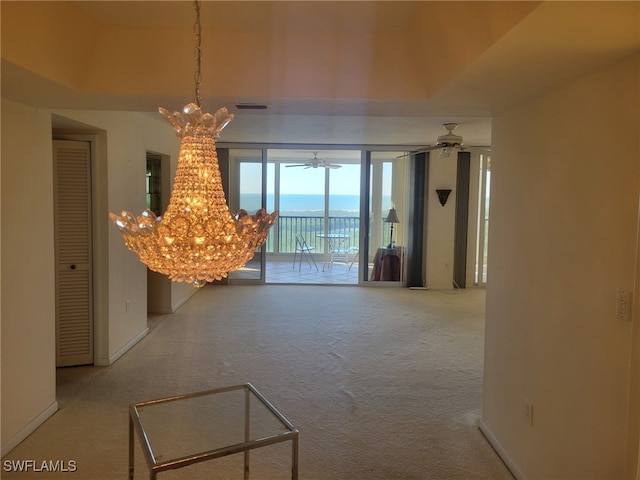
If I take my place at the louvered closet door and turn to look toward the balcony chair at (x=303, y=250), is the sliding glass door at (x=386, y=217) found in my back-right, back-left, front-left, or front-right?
front-right

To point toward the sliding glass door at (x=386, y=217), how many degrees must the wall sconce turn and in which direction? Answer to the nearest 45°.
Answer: approximately 90° to its right

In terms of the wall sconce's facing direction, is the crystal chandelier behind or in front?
in front

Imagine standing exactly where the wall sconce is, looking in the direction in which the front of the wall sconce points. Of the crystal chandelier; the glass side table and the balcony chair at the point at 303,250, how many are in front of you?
2

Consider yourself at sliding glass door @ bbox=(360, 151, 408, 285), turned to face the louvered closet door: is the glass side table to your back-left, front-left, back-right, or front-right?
front-left

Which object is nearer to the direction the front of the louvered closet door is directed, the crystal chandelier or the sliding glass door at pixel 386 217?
the crystal chandelier

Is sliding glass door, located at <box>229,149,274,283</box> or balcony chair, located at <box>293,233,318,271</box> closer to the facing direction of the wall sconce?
the sliding glass door

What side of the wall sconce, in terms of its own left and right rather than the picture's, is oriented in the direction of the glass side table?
front

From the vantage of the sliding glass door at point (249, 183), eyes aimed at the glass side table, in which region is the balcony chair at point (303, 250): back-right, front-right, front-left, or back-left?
back-left

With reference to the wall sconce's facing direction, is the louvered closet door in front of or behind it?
in front

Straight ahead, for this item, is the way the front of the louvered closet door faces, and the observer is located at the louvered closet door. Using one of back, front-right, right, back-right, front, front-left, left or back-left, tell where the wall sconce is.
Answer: left

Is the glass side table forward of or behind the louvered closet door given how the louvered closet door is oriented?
forward

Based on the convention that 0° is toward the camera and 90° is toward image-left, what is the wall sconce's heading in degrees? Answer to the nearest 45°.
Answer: approximately 0°
